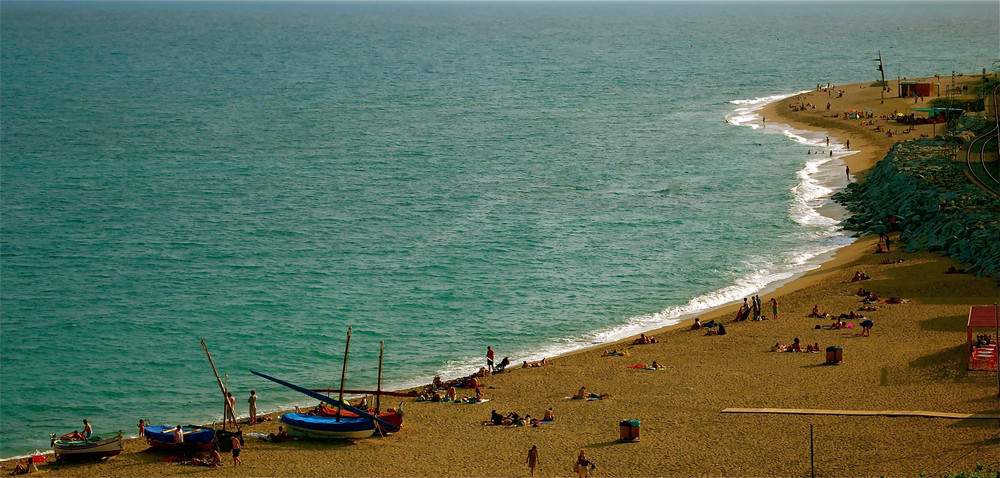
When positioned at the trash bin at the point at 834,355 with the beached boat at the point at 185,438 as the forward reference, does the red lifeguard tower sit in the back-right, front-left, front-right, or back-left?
back-left

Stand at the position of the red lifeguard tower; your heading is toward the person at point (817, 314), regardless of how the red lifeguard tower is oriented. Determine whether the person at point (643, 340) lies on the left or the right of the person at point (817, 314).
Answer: left

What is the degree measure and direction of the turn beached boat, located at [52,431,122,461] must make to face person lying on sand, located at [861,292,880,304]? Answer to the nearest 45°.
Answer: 0° — it already faces them

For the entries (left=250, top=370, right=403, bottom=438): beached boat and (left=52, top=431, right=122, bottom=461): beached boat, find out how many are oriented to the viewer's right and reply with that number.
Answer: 2

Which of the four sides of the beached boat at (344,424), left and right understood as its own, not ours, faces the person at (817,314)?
front

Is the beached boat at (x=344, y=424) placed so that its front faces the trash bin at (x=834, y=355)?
yes

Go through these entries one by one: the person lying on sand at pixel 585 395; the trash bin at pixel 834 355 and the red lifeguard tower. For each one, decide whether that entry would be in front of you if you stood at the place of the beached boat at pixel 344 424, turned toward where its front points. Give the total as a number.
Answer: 3

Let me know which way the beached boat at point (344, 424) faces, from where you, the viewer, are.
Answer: facing to the right of the viewer

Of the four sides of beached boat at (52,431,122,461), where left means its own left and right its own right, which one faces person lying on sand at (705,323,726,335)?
front
